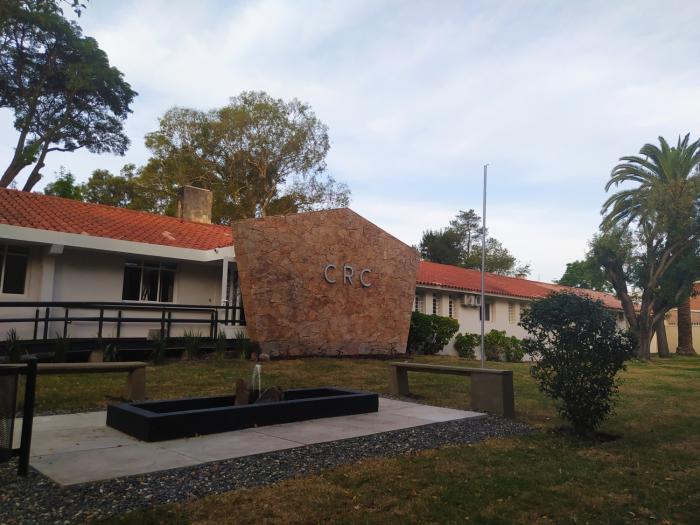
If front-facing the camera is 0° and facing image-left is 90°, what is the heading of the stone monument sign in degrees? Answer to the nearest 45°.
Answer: approximately 0°

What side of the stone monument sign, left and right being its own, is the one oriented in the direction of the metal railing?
right

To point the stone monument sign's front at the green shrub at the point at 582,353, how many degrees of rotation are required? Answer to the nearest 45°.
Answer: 0° — it already faces it

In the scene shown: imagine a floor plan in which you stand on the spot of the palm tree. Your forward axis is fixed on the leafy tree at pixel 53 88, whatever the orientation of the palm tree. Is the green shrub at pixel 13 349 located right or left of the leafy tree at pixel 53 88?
left

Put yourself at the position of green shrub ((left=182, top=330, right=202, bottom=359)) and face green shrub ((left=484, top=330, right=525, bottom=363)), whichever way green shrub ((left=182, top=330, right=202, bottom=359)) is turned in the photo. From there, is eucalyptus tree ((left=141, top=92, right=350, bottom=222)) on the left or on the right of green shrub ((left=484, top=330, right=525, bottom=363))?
left

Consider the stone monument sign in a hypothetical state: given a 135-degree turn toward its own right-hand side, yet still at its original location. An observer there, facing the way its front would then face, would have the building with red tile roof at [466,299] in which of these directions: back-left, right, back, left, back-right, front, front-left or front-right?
right

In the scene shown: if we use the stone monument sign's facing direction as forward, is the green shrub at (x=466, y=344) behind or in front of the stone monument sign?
behind

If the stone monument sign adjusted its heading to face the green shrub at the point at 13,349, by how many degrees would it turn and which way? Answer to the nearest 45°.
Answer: approximately 45° to its right

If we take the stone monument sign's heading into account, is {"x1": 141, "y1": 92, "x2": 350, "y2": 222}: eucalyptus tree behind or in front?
behind

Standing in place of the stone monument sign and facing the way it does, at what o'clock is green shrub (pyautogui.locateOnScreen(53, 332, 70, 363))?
The green shrub is roughly at 2 o'clock from the stone monument sign.
